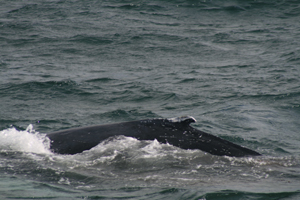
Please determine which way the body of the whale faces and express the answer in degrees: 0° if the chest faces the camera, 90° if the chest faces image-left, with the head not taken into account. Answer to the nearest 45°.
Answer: approximately 90°

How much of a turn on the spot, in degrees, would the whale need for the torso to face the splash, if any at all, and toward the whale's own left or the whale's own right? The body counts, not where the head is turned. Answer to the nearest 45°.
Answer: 0° — it already faces it
